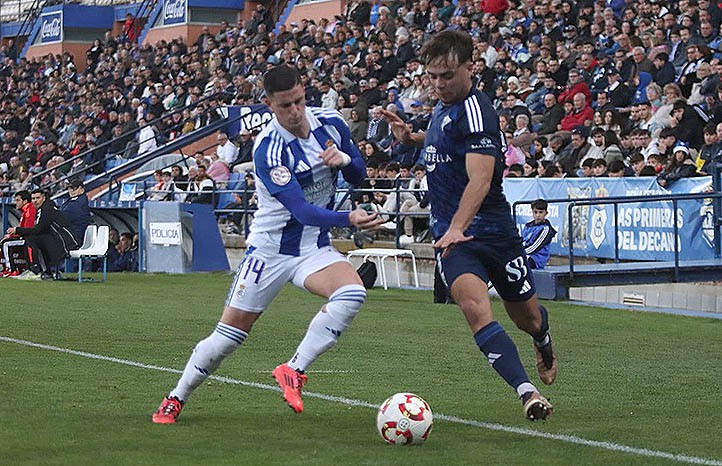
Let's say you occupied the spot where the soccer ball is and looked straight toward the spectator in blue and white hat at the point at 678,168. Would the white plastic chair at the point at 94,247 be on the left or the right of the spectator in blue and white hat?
left

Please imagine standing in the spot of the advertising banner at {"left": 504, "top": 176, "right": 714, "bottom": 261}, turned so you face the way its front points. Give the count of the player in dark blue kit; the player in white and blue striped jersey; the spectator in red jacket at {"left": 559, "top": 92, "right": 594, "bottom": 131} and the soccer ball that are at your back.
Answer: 1

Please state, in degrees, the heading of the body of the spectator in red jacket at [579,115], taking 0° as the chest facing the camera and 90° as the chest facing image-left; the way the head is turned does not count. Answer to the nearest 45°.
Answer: approximately 45°

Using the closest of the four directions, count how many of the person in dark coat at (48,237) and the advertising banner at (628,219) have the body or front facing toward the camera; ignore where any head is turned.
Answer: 1

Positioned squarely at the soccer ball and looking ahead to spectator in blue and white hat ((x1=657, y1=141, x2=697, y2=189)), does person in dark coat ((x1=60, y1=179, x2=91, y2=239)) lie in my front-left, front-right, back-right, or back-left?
front-left

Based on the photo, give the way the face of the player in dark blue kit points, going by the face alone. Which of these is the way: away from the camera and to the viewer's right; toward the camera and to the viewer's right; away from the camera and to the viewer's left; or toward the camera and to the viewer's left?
toward the camera and to the viewer's left

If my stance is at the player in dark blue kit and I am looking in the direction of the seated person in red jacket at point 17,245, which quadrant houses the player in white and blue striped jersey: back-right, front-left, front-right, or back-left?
front-left

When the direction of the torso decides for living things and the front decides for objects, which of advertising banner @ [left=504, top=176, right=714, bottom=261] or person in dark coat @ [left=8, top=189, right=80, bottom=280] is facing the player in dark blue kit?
the advertising banner

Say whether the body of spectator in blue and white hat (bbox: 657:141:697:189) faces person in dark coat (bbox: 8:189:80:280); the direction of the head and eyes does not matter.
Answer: no

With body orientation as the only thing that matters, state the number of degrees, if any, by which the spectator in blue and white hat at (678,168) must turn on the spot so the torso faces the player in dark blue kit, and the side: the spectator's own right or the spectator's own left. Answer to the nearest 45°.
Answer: approximately 45° to the spectator's own left

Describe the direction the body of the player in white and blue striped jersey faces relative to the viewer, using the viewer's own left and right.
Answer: facing the viewer and to the right of the viewer

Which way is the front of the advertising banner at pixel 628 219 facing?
toward the camera
